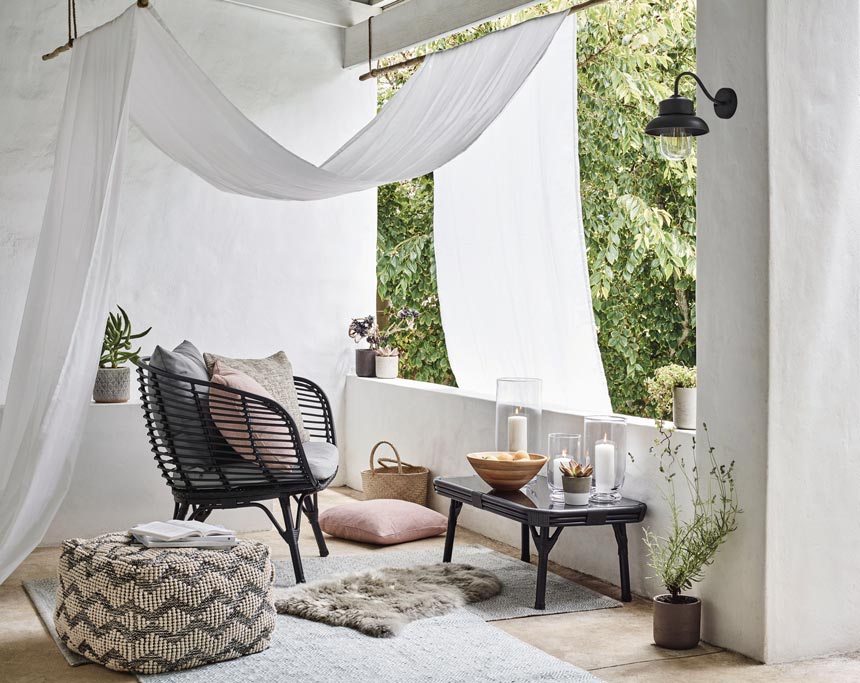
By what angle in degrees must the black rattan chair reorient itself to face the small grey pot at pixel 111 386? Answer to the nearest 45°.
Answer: approximately 180°

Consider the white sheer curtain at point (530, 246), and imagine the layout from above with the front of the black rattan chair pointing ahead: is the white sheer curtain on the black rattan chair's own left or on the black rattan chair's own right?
on the black rattan chair's own left

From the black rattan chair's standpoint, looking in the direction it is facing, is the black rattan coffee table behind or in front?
in front

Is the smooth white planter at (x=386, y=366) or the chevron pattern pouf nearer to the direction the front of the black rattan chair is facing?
the chevron pattern pouf

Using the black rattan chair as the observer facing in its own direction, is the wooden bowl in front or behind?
in front

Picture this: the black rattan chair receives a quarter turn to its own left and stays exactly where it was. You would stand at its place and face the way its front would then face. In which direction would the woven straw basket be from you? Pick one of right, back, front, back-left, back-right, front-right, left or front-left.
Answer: front

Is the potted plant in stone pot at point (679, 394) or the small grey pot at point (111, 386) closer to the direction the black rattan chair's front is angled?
the potted plant in stone pot

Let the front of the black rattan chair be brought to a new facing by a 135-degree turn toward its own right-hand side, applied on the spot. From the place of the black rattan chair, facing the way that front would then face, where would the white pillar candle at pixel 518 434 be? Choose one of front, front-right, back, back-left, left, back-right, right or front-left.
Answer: back

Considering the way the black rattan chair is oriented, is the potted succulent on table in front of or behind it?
in front

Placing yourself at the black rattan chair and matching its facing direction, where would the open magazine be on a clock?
The open magazine is roughly at 2 o'clock from the black rattan chair.

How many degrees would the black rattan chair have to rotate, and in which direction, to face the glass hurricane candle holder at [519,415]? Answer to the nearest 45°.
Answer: approximately 45° to its left

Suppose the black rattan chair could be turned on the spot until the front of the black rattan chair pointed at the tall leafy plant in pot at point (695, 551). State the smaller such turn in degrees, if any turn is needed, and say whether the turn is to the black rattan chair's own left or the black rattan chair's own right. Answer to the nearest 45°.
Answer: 0° — it already faces it

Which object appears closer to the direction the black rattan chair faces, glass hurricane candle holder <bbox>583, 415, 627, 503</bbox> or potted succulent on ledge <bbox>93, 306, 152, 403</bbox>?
the glass hurricane candle holder

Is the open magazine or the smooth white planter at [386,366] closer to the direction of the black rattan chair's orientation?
the open magazine

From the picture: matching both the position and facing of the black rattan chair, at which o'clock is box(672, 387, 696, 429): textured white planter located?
The textured white planter is roughly at 11 o'clock from the black rattan chair.

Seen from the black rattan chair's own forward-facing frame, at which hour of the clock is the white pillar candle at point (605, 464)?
The white pillar candle is roughly at 11 o'clock from the black rattan chair.

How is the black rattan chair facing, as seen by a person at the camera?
facing the viewer and to the right of the viewer
